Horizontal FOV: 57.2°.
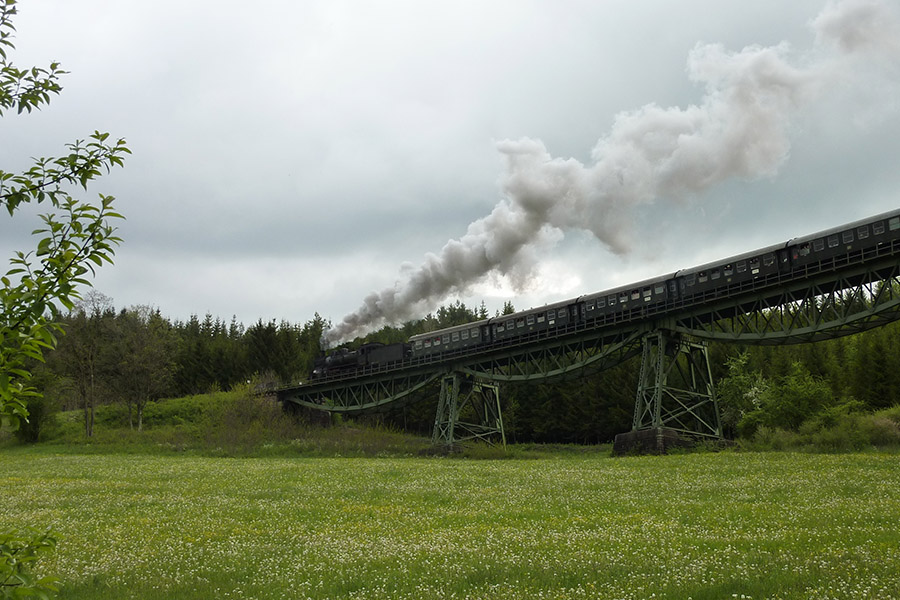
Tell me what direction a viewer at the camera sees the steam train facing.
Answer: facing away from the viewer and to the left of the viewer
